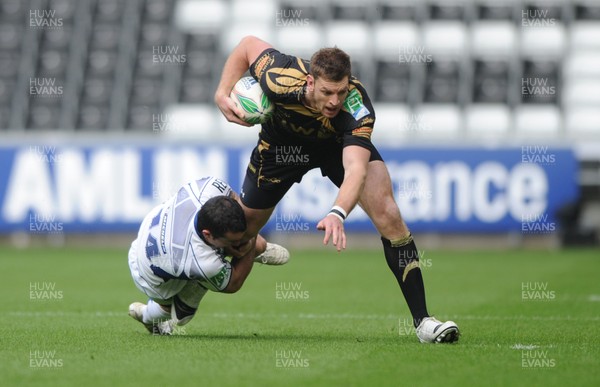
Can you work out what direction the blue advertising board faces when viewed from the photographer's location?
facing the viewer

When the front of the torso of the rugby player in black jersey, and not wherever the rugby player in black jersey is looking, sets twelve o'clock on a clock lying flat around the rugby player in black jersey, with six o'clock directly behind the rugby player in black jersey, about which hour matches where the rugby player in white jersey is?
The rugby player in white jersey is roughly at 4 o'clock from the rugby player in black jersey.

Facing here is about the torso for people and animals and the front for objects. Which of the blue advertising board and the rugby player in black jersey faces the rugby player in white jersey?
the blue advertising board

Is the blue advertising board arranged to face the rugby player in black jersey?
yes

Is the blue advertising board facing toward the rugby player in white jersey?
yes

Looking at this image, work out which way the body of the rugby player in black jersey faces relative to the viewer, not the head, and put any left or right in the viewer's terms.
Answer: facing the viewer and to the right of the viewer

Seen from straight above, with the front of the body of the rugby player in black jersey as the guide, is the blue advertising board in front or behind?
behind

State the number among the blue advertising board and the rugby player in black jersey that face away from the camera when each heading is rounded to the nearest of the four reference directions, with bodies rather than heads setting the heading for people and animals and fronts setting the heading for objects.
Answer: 0
